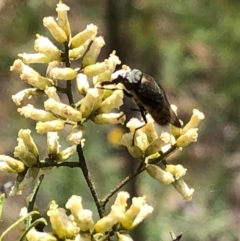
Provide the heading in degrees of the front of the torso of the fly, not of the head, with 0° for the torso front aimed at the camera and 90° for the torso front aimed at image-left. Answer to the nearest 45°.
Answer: approximately 90°
